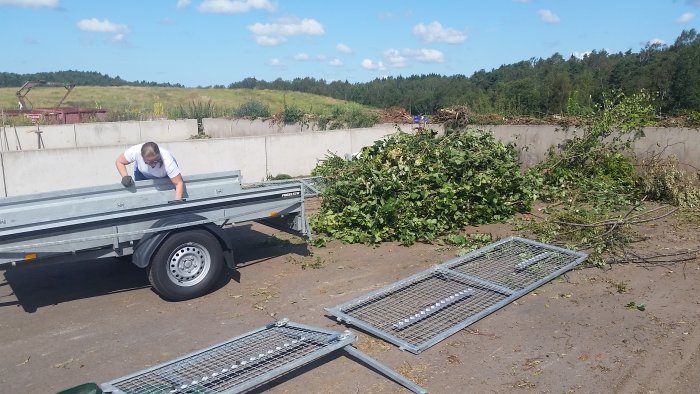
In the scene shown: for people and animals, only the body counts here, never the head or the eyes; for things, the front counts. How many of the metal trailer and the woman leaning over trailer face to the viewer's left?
1

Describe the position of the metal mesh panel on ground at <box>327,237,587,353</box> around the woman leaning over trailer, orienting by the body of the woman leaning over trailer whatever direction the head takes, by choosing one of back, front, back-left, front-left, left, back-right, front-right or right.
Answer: front-left

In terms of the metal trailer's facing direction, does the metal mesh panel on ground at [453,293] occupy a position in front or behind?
behind

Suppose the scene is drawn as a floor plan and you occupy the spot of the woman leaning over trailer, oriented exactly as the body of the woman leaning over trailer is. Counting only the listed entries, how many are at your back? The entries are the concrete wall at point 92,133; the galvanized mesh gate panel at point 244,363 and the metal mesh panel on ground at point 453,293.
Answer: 1

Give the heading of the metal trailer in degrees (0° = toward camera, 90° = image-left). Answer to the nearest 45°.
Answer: approximately 90°

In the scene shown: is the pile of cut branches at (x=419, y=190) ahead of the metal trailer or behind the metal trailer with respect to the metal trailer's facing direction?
behind

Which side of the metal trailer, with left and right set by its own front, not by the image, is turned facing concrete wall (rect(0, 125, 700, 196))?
right

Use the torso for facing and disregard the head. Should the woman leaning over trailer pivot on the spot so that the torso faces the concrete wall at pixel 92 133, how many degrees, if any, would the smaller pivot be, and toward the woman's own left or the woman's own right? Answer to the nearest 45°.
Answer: approximately 180°

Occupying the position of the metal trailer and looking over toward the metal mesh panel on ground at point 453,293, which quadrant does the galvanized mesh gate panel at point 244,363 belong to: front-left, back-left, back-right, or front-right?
front-right

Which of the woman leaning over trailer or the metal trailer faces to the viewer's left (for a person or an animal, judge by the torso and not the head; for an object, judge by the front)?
the metal trailer

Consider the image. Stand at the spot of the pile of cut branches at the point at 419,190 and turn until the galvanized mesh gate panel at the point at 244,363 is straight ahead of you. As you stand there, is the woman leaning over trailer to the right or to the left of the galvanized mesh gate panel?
right

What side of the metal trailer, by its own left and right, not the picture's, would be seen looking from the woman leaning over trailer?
right

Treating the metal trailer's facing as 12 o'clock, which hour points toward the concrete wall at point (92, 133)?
The concrete wall is roughly at 3 o'clock from the metal trailer.

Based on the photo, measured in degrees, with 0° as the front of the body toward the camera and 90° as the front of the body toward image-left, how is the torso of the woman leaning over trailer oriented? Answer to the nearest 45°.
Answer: approximately 0°

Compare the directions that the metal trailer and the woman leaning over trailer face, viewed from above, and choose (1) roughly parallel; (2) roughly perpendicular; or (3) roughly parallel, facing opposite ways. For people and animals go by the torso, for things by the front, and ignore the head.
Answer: roughly perpendicular
